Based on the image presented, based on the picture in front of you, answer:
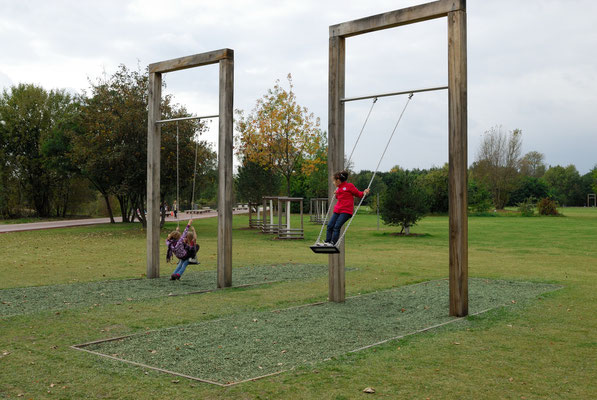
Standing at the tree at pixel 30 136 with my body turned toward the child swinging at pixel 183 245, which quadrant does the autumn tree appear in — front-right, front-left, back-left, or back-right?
front-left

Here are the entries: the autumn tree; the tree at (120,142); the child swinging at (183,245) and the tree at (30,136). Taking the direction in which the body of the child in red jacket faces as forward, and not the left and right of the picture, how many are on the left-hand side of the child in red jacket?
0

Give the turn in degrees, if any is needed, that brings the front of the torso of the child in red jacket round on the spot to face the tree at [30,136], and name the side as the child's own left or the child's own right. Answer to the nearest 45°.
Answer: approximately 90° to the child's own right

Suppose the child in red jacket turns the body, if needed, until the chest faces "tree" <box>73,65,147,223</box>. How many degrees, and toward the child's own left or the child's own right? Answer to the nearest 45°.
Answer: approximately 90° to the child's own right

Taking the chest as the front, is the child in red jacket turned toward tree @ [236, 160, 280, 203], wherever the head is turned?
no

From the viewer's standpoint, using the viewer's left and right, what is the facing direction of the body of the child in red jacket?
facing the viewer and to the left of the viewer

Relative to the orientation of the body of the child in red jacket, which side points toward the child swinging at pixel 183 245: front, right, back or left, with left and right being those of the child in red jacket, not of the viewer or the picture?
right
